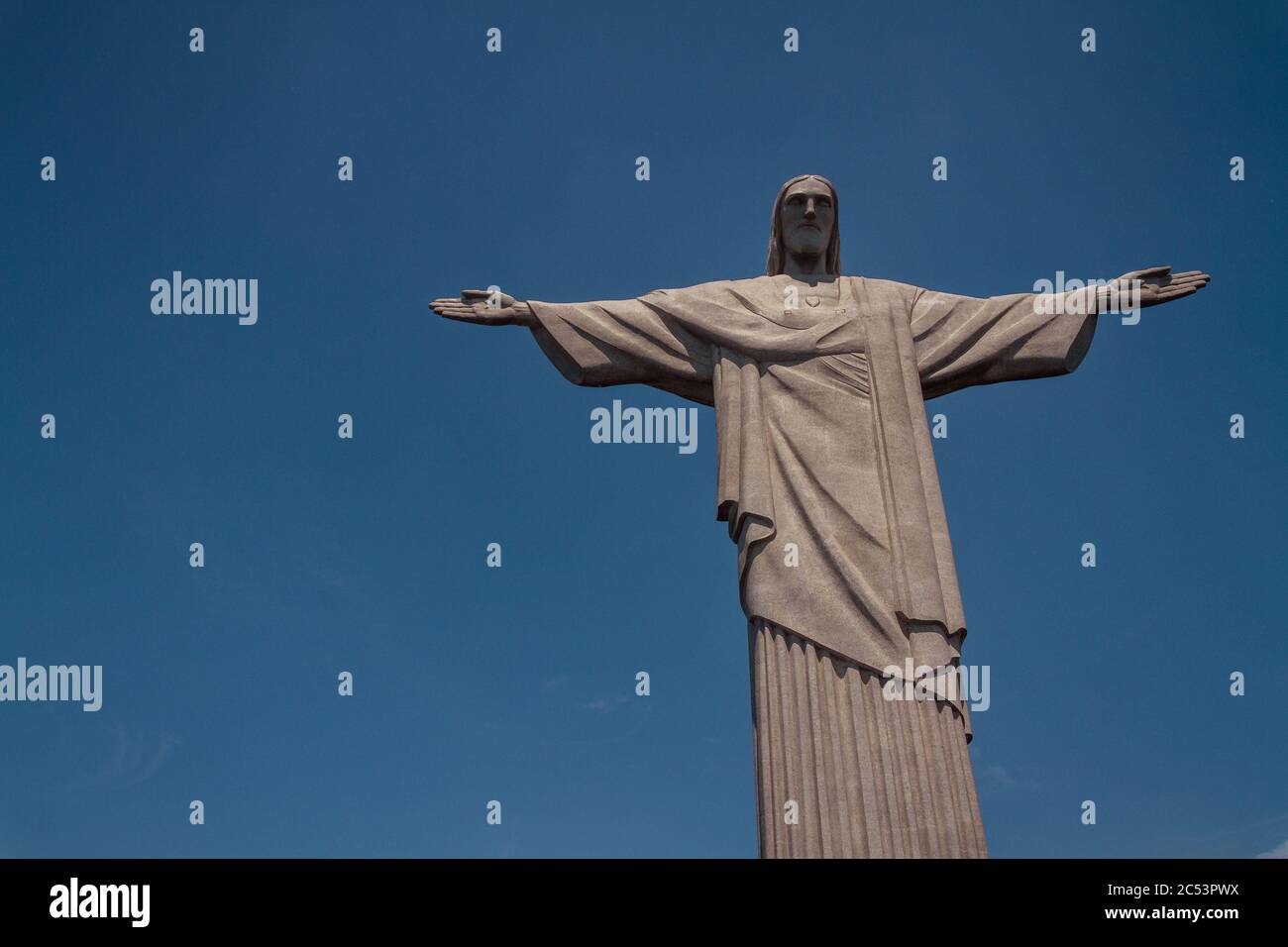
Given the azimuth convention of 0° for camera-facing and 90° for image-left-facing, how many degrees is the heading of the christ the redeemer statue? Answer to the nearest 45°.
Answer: approximately 0°
